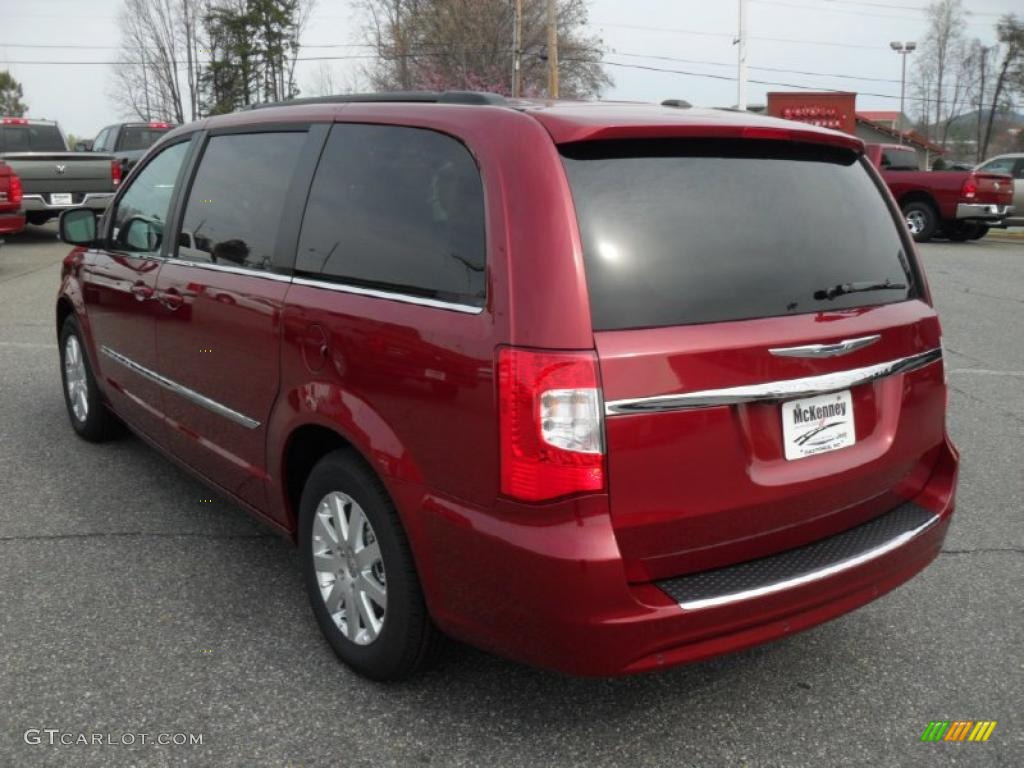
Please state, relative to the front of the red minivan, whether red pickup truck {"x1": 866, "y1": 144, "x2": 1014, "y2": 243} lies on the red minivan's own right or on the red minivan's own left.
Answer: on the red minivan's own right

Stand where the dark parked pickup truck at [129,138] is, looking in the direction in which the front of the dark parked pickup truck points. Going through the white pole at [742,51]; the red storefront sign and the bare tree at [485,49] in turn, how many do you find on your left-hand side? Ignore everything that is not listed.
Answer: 0

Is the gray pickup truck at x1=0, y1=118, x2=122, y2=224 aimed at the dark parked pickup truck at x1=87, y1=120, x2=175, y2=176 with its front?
no

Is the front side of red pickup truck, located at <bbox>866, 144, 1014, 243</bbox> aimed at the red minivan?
no

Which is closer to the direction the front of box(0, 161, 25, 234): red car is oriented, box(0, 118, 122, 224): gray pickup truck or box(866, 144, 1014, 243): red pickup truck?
the gray pickup truck

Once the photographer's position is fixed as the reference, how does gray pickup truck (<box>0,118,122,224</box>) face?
facing away from the viewer and to the left of the viewer

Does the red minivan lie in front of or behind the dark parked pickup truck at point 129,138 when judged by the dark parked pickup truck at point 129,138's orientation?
behind

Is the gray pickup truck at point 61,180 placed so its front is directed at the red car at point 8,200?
no

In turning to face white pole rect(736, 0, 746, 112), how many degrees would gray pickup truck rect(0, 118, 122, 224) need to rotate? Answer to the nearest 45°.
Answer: approximately 90° to its right

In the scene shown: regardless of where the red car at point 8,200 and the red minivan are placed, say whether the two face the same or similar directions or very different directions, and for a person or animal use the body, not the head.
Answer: same or similar directions

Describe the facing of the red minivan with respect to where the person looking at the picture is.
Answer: facing away from the viewer and to the left of the viewer

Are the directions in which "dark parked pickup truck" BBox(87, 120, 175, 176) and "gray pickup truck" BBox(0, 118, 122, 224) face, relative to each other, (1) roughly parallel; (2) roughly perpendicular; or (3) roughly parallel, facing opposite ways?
roughly parallel

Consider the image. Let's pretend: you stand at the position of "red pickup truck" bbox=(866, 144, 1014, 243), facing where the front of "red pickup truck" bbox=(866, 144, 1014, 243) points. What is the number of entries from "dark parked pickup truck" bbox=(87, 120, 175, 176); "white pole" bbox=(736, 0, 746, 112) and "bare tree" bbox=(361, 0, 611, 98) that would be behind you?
0

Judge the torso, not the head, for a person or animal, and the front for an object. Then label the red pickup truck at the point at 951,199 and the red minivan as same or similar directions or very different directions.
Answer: same or similar directions

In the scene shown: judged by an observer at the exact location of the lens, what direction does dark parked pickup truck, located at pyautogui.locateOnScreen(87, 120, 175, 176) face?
facing away from the viewer and to the left of the viewer

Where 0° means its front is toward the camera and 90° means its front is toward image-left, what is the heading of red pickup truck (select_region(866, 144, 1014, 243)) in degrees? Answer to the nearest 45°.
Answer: approximately 135°

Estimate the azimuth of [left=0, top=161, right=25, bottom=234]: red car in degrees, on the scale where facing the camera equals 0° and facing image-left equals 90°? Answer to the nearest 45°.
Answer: approximately 180°
